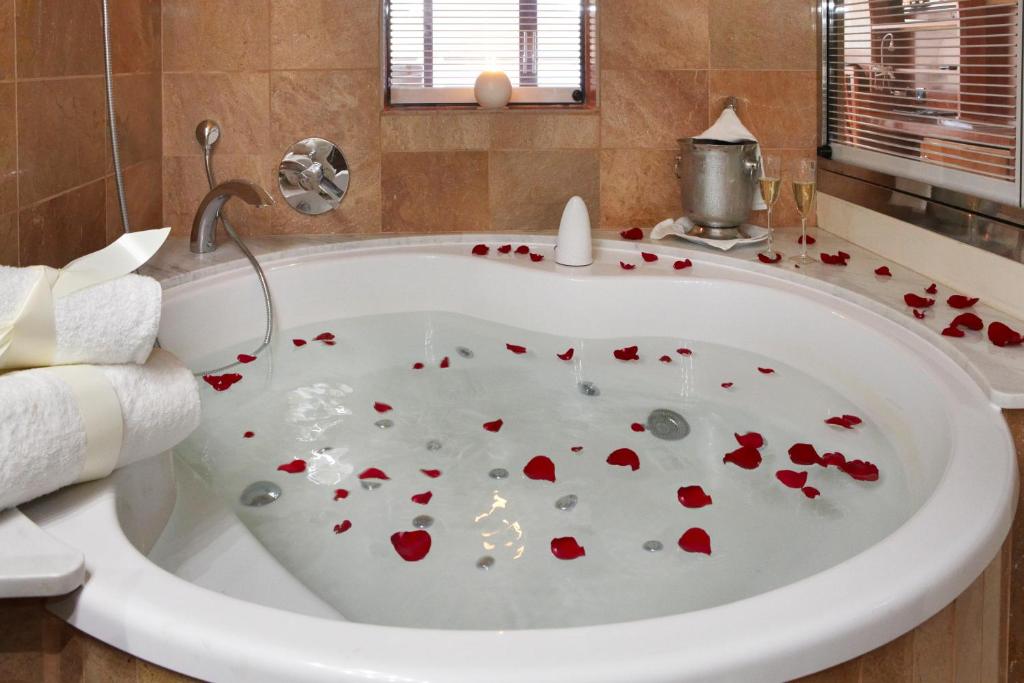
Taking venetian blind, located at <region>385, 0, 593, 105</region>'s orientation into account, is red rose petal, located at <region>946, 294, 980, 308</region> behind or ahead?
ahead

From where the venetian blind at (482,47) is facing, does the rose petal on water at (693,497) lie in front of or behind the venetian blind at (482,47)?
in front

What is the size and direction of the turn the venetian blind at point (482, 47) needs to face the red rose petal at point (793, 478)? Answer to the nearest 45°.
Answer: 0° — it already faces it

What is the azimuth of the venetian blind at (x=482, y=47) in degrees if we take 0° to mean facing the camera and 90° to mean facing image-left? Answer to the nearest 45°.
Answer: approximately 0°

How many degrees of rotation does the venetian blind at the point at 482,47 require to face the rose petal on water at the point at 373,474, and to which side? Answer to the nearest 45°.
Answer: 0° — it already faces it

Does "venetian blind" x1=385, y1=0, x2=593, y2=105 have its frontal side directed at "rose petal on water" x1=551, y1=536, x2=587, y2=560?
yes

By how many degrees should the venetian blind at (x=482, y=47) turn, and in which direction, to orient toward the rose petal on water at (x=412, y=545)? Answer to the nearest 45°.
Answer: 0° — it already faces it
